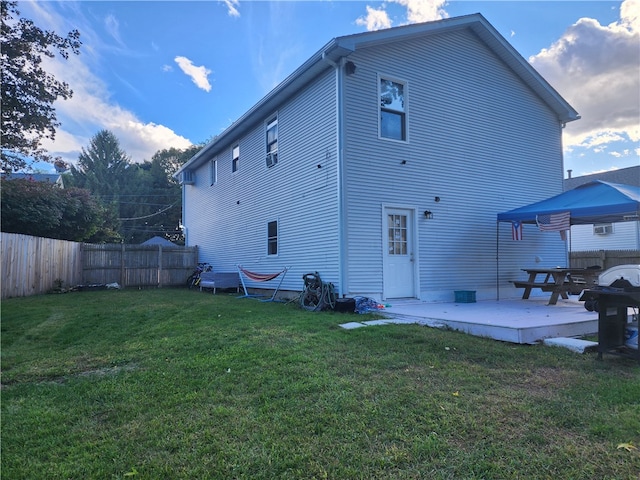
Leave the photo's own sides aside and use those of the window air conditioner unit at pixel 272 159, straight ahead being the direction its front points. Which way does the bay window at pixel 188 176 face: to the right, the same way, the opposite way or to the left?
the same way

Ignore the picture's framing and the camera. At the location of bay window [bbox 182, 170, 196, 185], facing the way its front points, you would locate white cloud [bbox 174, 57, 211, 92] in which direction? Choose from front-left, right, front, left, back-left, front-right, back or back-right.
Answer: back-right
